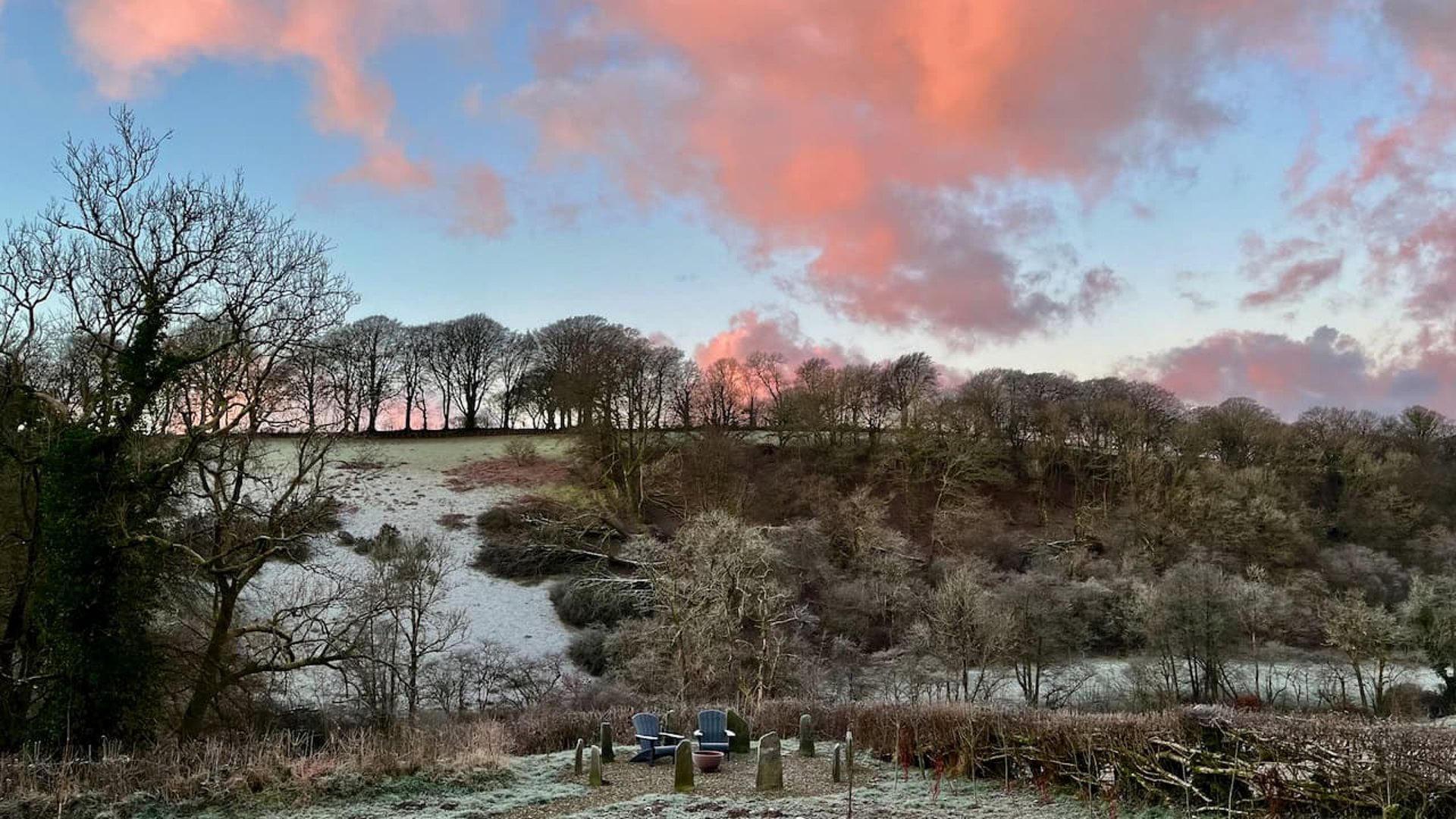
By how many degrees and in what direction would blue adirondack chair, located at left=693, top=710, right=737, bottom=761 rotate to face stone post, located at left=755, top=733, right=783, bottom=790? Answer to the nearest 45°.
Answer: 0° — it already faces it

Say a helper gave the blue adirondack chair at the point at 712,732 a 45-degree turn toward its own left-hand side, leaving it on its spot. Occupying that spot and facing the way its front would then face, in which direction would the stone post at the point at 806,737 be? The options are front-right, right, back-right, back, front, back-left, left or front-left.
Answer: front-left

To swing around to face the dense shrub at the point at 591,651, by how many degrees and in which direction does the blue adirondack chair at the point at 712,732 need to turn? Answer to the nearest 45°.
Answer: approximately 180°

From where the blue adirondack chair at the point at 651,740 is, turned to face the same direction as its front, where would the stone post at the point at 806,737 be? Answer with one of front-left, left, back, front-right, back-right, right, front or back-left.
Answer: front-left

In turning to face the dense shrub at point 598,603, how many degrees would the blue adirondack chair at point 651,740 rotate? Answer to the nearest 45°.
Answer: approximately 135° to its left

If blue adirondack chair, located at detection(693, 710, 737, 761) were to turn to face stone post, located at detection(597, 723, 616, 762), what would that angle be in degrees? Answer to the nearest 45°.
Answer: approximately 90° to its right

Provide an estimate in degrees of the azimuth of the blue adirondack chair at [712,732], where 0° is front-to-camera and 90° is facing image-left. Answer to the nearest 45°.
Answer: approximately 0°

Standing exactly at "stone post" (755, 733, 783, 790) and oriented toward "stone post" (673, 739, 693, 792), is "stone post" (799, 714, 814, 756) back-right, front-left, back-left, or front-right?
back-right

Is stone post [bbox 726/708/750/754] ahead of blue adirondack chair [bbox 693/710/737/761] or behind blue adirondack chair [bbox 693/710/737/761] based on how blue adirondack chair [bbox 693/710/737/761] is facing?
behind

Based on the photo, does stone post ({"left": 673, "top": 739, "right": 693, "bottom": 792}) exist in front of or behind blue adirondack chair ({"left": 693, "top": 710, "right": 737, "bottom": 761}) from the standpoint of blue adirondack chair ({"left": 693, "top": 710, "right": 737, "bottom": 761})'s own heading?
in front

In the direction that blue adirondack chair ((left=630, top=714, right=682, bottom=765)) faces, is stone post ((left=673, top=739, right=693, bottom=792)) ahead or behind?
ahead

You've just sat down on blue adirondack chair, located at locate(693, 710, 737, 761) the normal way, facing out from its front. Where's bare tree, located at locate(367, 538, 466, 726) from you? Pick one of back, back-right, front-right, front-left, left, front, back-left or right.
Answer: back-right

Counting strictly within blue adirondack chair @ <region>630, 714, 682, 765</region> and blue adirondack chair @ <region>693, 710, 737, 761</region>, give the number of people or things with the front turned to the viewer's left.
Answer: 0

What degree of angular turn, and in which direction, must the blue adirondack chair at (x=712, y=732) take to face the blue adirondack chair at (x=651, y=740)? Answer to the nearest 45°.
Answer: approximately 90° to its right

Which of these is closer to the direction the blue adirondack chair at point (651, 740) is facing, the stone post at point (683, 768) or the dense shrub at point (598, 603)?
the stone post
